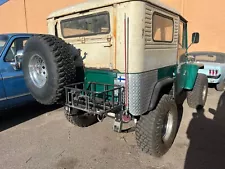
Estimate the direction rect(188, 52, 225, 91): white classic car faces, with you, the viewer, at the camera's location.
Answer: facing away from the viewer and to the right of the viewer

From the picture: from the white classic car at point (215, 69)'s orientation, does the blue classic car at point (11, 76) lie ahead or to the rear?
to the rear

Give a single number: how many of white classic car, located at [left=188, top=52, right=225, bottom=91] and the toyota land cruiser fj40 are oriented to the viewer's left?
0

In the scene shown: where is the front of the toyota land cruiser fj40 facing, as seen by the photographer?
facing away from the viewer and to the right of the viewer

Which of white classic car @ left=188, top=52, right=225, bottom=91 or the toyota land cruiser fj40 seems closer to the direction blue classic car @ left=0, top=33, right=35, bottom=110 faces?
the toyota land cruiser fj40

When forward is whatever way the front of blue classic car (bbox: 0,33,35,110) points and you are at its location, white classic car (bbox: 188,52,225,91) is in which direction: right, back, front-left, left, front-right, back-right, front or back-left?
back-left

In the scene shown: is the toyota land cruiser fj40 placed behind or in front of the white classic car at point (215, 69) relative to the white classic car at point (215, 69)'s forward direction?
behind

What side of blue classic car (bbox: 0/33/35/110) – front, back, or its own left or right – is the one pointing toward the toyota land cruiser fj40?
left

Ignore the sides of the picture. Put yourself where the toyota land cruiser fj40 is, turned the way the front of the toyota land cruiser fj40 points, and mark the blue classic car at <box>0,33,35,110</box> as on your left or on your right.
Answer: on your left
